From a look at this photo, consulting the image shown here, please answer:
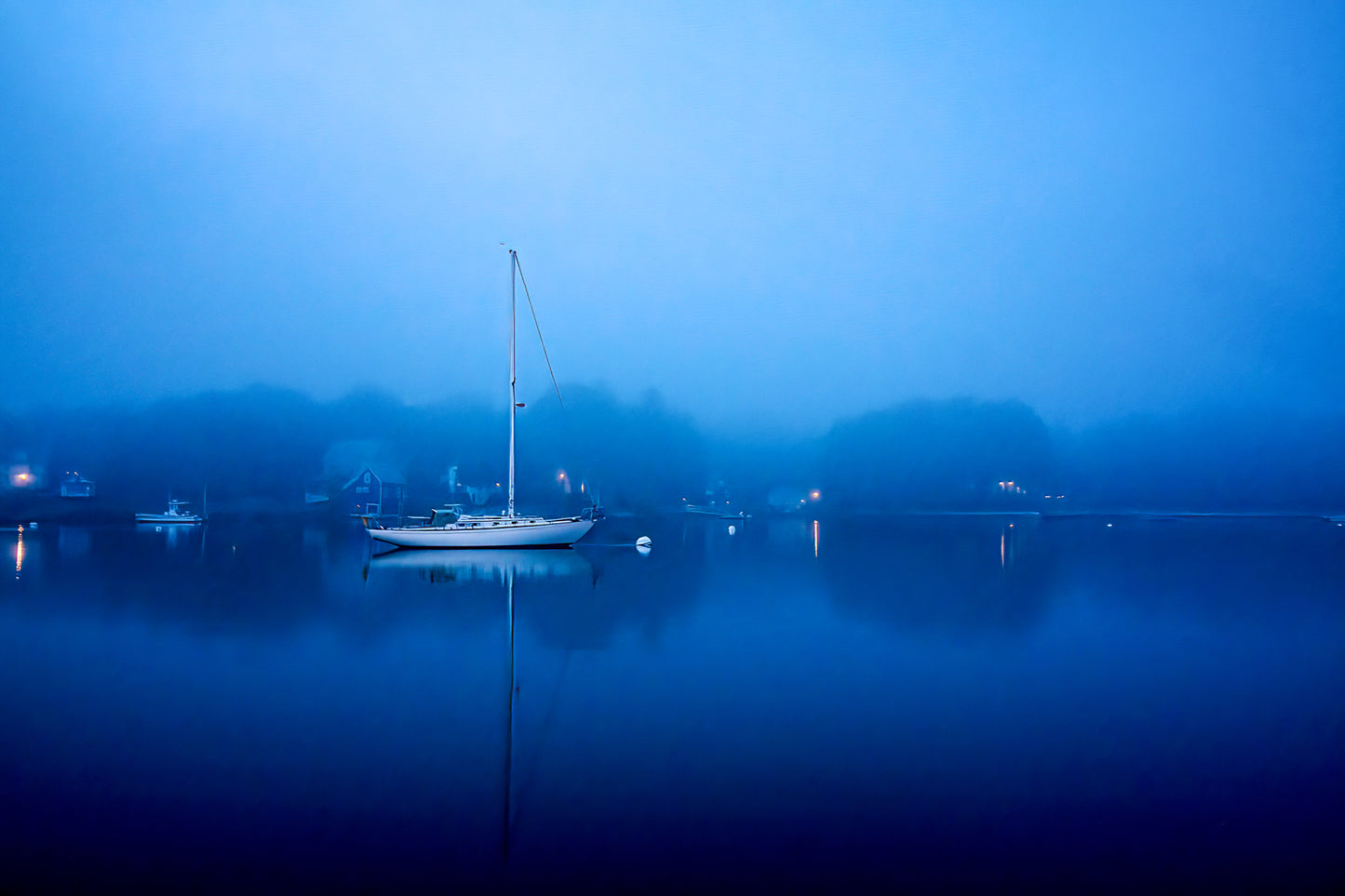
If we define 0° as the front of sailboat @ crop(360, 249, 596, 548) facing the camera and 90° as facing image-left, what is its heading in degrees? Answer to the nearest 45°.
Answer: approximately 270°
